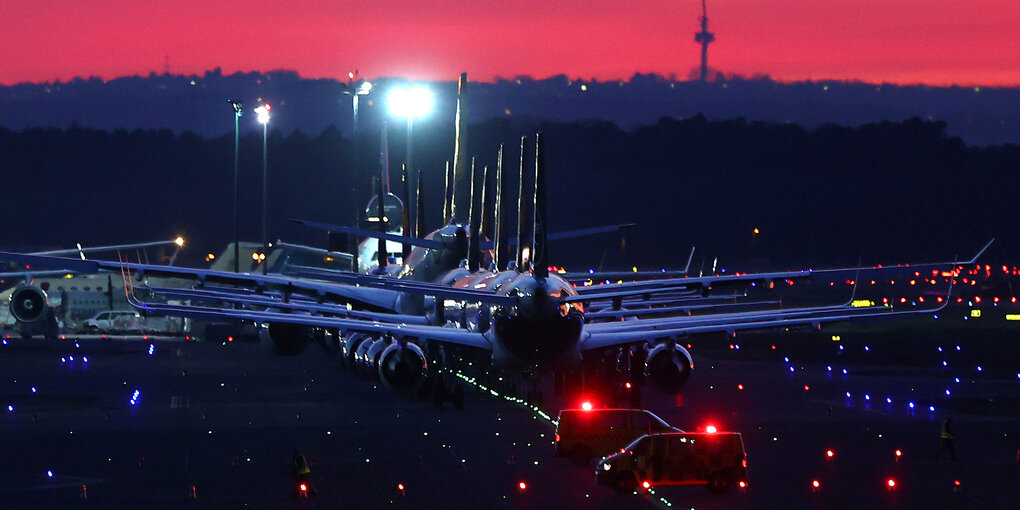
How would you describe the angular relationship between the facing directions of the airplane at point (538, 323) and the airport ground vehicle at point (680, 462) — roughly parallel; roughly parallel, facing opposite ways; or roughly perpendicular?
roughly perpendicular

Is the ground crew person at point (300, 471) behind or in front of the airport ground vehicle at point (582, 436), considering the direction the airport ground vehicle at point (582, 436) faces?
behind

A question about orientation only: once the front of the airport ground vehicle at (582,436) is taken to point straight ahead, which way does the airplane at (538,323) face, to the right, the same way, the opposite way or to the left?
to the left

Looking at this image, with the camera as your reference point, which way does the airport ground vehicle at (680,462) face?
facing to the left of the viewer

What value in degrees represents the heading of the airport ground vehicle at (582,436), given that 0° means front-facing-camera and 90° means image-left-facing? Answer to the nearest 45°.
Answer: approximately 270°

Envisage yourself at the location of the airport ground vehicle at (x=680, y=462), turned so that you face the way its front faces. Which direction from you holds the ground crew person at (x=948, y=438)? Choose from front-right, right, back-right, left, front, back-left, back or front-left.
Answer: back-right
